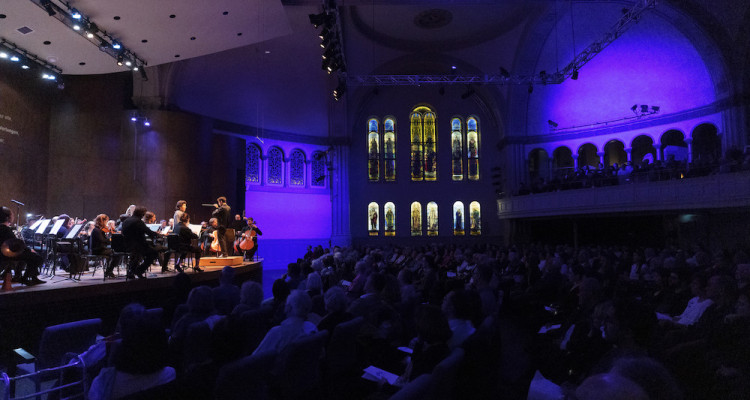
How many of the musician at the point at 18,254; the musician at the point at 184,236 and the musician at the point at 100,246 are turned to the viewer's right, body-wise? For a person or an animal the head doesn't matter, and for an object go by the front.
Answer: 3

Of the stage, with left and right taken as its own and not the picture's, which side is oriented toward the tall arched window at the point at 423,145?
left

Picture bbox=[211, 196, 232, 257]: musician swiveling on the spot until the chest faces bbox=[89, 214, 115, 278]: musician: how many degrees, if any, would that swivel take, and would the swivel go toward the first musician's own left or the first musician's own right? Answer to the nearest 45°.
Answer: approximately 90° to the first musician's own left

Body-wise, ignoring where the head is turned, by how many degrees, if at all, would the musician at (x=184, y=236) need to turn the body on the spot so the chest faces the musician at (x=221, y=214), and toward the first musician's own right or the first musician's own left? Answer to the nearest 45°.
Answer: approximately 45° to the first musician's own left

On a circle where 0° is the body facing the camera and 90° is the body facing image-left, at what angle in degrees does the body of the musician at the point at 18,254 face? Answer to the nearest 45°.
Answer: approximately 270°

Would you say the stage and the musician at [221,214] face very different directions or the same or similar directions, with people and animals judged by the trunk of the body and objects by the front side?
very different directions

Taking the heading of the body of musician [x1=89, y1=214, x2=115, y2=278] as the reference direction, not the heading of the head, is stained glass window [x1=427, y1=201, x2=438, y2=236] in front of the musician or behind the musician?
in front

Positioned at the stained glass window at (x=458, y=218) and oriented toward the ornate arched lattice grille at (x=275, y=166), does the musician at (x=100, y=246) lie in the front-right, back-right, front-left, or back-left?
front-left

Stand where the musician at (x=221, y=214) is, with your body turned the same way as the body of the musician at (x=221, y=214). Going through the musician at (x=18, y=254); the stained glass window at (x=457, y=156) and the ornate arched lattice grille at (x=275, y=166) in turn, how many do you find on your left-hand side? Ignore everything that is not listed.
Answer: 1

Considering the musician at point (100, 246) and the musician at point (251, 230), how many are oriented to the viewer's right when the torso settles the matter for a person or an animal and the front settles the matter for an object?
1

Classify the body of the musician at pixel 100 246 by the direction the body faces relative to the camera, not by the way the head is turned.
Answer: to the viewer's right

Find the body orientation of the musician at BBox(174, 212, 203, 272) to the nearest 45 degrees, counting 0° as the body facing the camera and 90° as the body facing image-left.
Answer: approximately 270°

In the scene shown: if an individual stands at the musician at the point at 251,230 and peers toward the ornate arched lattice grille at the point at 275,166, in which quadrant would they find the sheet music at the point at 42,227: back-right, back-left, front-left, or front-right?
back-left

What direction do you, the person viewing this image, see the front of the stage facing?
facing the viewer and to the right of the viewer

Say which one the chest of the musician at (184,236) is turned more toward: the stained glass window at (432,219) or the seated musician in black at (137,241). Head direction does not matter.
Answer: the stained glass window
